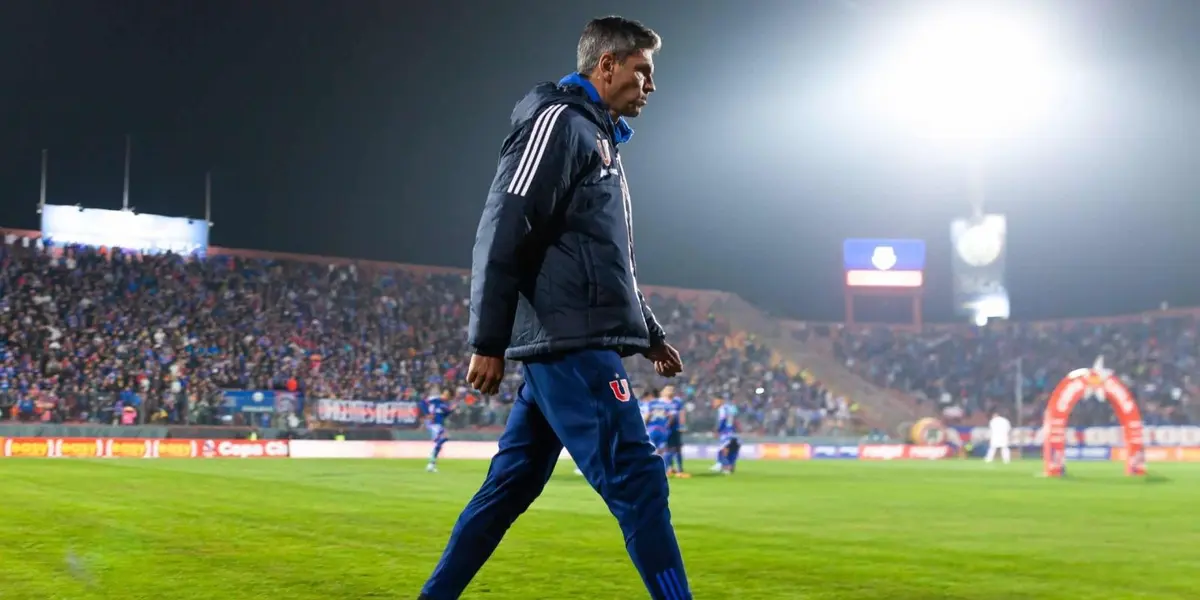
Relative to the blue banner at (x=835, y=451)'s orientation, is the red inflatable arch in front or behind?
in front

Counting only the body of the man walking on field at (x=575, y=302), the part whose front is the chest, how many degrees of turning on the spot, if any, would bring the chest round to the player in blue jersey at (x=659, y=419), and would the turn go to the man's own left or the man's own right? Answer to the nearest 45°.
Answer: approximately 90° to the man's own left

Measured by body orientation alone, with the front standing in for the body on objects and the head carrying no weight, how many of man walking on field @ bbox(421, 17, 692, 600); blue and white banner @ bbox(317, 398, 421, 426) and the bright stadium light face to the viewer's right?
1

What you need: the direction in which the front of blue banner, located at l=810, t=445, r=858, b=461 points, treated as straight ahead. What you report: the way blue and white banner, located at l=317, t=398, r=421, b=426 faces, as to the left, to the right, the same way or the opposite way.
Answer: the same way

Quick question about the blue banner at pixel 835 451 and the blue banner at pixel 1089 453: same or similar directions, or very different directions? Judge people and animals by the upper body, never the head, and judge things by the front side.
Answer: same or similar directions

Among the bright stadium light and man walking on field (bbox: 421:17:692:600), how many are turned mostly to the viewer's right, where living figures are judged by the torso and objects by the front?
1

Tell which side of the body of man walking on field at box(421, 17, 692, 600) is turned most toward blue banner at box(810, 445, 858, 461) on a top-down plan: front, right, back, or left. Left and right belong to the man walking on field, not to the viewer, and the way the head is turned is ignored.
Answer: left

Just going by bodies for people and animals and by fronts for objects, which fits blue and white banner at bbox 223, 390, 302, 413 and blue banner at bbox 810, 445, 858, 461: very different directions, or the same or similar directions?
same or similar directions

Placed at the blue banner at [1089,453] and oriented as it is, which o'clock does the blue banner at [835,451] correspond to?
the blue banner at [835,451] is roughly at 2 o'clock from the blue banner at [1089,453].

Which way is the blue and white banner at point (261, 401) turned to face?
toward the camera

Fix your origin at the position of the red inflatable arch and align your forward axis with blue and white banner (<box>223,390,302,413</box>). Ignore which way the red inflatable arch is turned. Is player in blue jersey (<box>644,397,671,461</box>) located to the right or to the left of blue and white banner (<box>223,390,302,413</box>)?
left

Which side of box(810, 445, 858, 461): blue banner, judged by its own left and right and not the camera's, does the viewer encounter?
front

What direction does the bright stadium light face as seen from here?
toward the camera

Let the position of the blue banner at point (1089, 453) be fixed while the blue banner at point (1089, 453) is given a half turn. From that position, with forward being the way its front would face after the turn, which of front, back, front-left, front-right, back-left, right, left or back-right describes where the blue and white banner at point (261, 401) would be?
back-left

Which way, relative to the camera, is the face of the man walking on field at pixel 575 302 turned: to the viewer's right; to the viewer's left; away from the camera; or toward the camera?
to the viewer's right

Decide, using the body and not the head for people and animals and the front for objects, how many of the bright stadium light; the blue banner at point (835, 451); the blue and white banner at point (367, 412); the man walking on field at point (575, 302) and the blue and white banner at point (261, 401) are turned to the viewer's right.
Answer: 1
